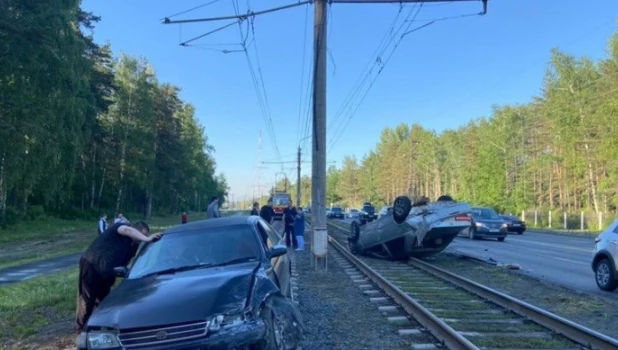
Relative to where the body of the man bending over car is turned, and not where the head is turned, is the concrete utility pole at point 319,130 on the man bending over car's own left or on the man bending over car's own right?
on the man bending over car's own left

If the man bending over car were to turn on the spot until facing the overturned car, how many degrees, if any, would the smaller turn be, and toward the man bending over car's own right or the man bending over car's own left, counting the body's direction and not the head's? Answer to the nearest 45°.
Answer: approximately 45° to the man bending over car's own left

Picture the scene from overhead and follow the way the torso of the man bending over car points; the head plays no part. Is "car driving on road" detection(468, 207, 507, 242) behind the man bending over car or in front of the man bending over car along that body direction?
in front

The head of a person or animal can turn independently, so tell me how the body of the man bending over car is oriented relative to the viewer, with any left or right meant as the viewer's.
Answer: facing to the right of the viewer

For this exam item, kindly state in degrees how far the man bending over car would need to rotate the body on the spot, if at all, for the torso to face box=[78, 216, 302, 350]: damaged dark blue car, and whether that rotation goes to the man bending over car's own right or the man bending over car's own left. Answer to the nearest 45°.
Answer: approximately 45° to the man bending over car's own right

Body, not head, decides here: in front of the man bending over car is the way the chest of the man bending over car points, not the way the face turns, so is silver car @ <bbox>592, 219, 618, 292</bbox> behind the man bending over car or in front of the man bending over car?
in front

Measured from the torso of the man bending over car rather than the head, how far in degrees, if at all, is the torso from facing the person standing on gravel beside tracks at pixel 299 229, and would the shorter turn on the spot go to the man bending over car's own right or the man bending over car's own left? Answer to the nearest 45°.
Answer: approximately 45° to the man bending over car's own left
